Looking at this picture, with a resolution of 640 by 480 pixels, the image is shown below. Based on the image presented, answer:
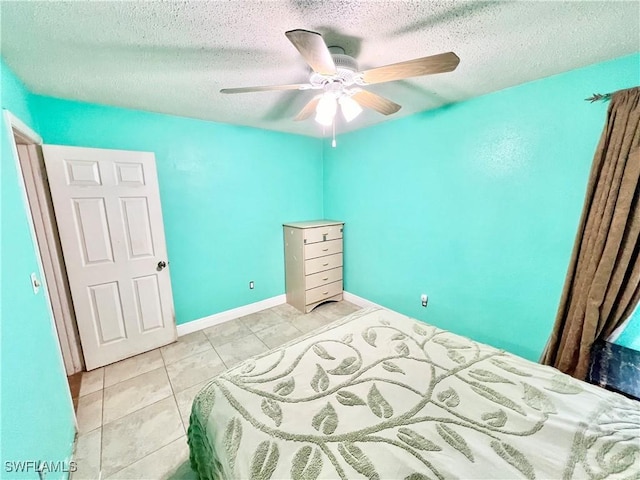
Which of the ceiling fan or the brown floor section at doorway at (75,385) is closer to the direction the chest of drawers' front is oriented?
the ceiling fan

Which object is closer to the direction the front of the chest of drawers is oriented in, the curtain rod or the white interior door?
the curtain rod

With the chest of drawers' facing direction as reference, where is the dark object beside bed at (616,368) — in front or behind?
in front

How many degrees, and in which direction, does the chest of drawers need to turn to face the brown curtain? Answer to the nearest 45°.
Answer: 0° — it already faces it

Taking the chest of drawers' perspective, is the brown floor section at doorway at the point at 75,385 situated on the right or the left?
on its right

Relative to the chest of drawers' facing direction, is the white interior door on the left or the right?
on its right
